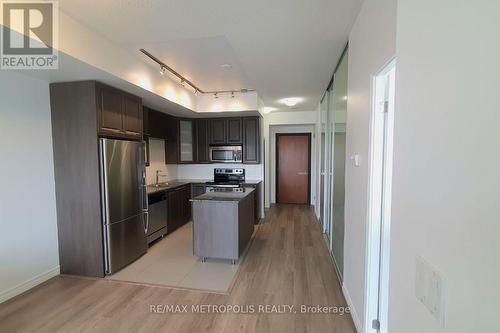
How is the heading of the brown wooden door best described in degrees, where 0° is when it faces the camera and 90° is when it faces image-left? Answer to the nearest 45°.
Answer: approximately 0°

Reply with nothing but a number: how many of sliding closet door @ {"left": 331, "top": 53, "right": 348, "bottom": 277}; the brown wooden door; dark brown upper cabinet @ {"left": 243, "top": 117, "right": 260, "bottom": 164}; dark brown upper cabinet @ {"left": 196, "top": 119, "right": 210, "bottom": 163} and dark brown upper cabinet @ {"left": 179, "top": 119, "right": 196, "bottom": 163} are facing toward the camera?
4

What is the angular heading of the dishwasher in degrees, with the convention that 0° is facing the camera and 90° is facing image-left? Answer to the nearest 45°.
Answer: approximately 315°

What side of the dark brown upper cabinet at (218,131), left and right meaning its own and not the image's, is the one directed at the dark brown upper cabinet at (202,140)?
right

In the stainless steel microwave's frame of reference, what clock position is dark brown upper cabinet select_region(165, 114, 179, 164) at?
The dark brown upper cabinet is roughly at 3 o'clock from the stainless steel microwave.

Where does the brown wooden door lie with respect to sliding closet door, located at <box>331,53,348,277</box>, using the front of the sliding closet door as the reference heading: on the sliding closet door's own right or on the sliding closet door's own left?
on the sliding closet door's own right

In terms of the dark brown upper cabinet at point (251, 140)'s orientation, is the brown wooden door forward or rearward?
rearward

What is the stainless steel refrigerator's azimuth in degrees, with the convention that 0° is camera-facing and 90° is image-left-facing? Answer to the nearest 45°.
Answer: approximately 315°

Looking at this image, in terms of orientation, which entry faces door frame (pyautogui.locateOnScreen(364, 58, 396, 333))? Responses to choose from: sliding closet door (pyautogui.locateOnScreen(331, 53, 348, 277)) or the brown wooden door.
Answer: the brown wooden door

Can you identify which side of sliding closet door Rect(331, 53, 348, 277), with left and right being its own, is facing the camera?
left

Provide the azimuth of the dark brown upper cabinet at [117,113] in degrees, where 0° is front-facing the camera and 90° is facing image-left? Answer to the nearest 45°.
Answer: approximately 315°
